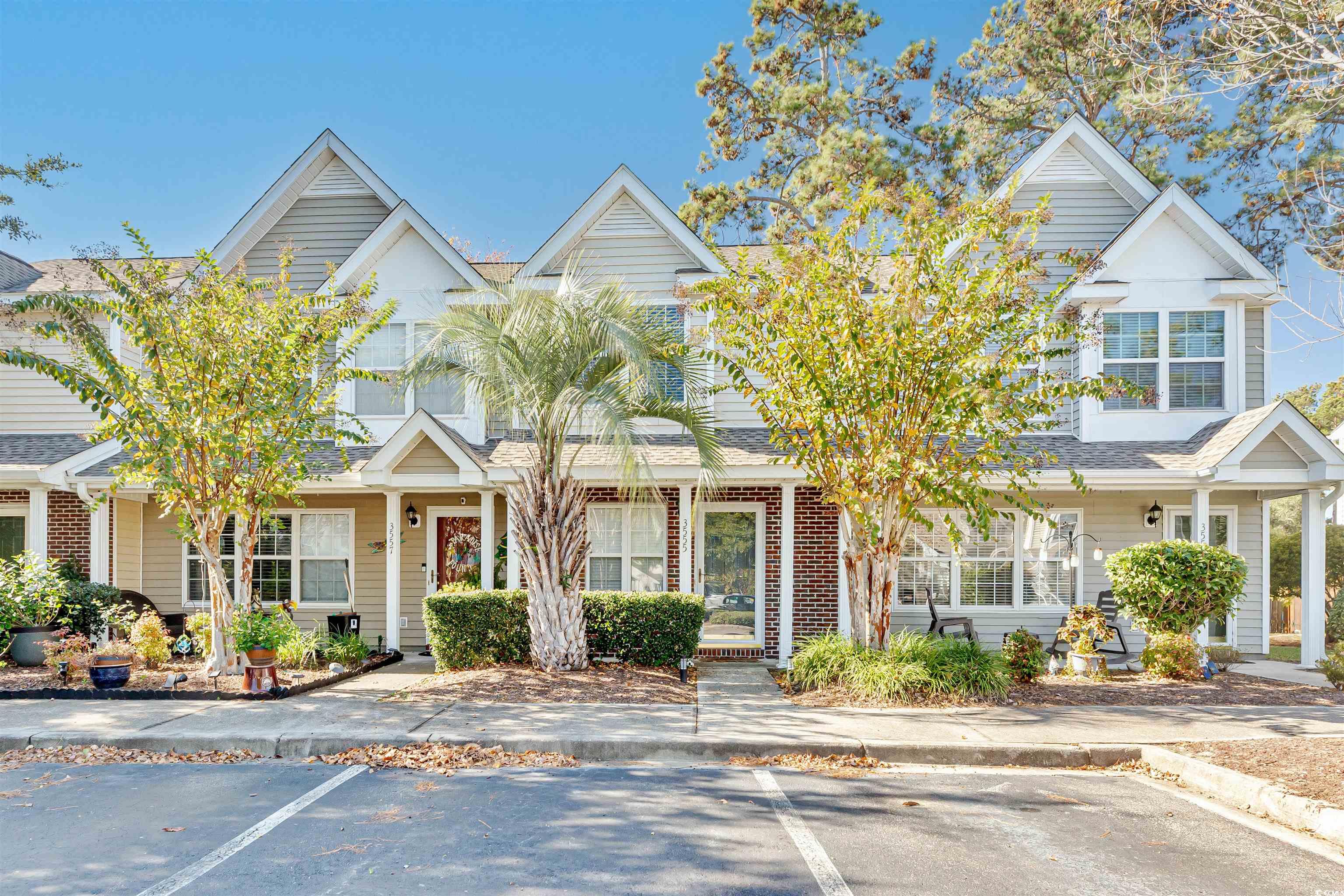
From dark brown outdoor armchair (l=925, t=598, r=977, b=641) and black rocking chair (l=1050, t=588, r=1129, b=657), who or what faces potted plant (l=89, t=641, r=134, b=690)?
black rocking chair (l=1050, t=588, r=1129, b=657)

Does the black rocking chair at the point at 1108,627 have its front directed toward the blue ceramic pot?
yes

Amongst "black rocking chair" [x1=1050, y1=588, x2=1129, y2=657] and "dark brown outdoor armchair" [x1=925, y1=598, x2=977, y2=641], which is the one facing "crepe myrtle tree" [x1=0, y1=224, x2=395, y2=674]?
"black rocking chair" [x1=1050, y1=588, x2=1129, y2=657]

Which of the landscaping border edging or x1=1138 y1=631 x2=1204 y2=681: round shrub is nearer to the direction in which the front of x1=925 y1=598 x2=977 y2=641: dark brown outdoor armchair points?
the round shrub

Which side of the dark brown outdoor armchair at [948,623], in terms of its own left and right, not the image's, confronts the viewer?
right

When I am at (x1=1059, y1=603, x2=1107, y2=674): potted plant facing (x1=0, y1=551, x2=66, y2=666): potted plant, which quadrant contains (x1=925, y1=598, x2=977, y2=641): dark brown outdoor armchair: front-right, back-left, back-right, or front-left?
front-right

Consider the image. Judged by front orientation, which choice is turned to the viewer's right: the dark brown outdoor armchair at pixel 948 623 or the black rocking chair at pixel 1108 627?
the dark brown outdoor armchair at pixel 948 623

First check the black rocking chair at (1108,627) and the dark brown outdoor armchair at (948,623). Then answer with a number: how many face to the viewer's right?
1

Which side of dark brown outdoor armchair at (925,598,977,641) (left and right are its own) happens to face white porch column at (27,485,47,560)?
back

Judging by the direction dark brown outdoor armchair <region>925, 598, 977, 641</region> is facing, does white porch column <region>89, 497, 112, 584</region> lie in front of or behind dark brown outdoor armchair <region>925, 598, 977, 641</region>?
behind
